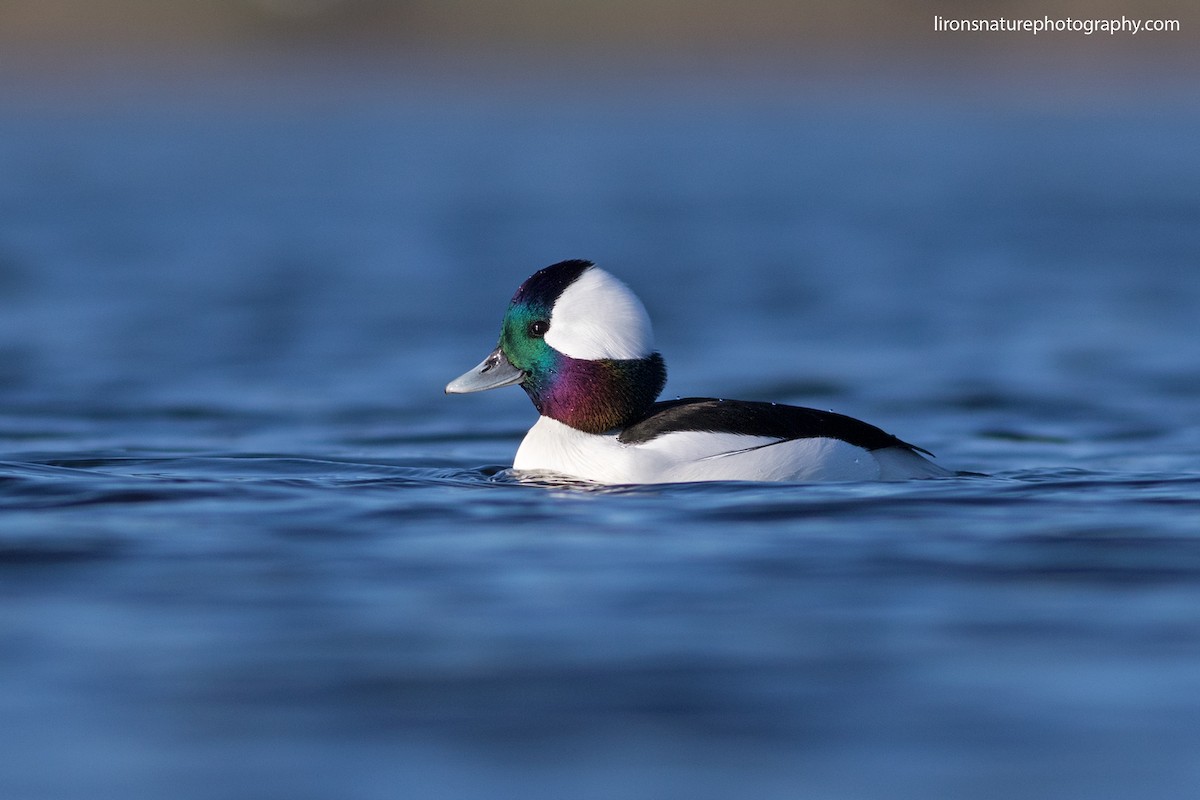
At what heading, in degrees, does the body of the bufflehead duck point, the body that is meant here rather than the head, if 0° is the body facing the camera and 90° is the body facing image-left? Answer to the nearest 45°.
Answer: approximately 90°
